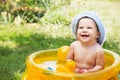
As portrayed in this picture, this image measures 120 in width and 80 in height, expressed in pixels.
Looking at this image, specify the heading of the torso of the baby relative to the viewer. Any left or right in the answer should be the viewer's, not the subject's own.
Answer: facing the viewer and to the left of the viewer
